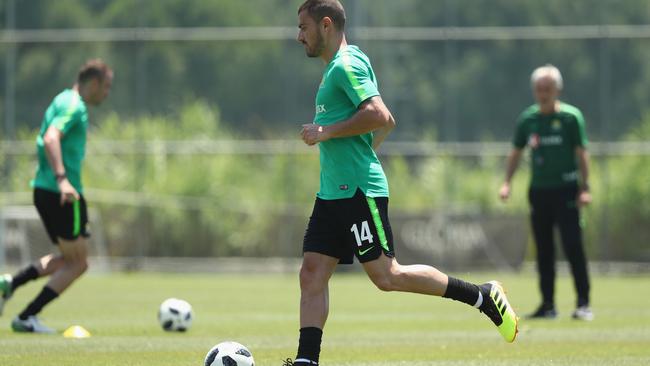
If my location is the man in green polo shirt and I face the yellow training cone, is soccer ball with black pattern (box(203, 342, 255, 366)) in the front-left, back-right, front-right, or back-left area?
front-left

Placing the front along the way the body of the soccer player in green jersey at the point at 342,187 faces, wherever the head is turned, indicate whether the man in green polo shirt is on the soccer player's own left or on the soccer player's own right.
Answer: on the soccer player's own right

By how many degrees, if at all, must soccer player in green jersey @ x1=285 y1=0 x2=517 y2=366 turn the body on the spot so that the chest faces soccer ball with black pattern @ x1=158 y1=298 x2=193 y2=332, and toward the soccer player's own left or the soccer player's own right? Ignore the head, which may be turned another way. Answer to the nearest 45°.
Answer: approximately 45° to the soccer player's own right

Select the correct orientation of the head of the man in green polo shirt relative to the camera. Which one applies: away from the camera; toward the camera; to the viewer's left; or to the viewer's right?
toward the camera

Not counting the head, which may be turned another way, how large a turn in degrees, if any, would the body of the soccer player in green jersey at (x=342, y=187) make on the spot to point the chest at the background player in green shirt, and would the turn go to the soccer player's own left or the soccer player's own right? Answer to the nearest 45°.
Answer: approximately 45° to the soccer player's own right

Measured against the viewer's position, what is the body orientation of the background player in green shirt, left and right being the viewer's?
facing to the right of the viewer

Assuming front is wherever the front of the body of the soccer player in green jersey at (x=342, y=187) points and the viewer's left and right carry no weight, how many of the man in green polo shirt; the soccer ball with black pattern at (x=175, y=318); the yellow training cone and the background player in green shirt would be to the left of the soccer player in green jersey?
0

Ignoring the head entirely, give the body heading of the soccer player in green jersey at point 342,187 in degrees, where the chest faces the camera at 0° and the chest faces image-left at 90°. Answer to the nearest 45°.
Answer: approximately 90°

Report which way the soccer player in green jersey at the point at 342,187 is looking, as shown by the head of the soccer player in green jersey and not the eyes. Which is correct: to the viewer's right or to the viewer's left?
to the viewer's left
